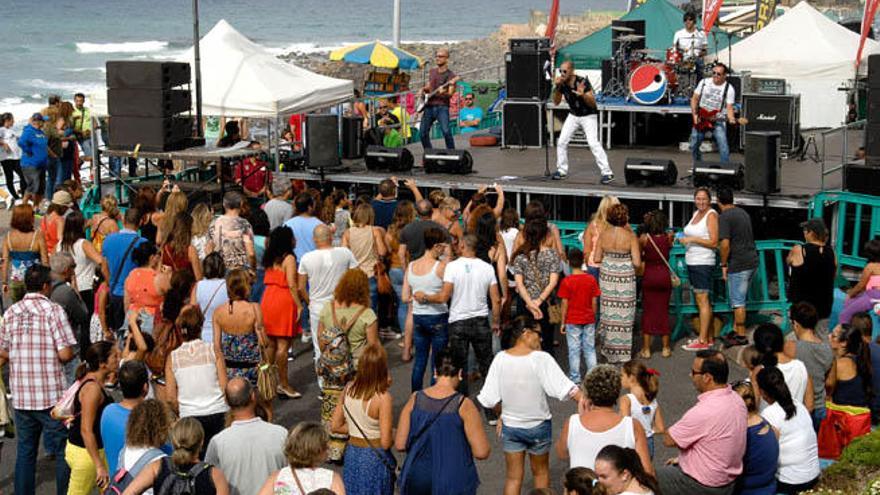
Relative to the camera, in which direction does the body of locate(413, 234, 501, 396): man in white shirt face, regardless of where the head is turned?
away from the camera

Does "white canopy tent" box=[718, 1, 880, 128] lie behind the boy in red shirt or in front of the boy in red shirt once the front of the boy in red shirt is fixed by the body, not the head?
in front

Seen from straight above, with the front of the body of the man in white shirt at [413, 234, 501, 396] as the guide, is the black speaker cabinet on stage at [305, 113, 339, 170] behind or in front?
in front

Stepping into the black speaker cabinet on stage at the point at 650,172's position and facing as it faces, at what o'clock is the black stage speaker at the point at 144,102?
The black stage speaker is roughly at 9 o'clock from the black speaker cabinet on stage.

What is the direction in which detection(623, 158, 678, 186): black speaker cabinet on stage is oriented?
away from the camera

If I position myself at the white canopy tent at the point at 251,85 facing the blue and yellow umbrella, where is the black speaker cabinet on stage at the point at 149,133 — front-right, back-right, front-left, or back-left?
back-left

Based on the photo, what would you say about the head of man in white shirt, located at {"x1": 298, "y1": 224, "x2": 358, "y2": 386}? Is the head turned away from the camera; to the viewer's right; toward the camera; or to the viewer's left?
away from the camera

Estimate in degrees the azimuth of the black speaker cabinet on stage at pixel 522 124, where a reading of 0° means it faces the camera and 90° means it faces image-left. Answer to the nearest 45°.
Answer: approximately 0°

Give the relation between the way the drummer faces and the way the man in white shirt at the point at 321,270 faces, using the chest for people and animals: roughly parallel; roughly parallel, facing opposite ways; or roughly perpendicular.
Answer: roughly parallel, facing opposite ways

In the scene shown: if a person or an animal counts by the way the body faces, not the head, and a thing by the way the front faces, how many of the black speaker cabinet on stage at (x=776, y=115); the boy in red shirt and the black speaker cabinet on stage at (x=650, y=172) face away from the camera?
2

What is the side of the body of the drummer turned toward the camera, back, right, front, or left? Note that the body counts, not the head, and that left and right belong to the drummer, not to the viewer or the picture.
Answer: front

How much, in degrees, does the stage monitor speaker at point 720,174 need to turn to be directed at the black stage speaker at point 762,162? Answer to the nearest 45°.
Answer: approximately 135° to its right

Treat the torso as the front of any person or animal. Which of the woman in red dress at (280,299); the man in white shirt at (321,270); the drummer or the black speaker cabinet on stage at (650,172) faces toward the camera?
the drummer

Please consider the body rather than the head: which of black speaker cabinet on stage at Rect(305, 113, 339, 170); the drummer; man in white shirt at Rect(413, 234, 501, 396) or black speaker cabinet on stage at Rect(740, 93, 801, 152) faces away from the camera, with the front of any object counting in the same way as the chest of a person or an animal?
the man in white shirt

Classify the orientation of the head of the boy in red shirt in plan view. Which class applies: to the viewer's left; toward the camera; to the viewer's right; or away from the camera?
away from the camera

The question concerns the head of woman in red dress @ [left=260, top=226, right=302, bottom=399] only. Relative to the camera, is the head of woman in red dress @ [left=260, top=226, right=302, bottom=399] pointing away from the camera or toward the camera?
away from the camera

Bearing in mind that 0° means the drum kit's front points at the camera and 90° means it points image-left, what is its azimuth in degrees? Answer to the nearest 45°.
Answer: approximately 0°

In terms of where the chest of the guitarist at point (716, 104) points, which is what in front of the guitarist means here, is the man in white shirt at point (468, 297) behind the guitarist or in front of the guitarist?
in front

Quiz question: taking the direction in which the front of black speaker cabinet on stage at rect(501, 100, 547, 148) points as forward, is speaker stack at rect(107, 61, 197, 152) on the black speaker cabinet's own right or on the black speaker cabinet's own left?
on the black speaker cabinet's own right

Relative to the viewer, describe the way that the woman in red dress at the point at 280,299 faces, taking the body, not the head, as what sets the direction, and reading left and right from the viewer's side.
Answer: facing away from the viewer and to the right of the viewer

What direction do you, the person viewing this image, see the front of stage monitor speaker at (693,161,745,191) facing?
facing away from the viewer
